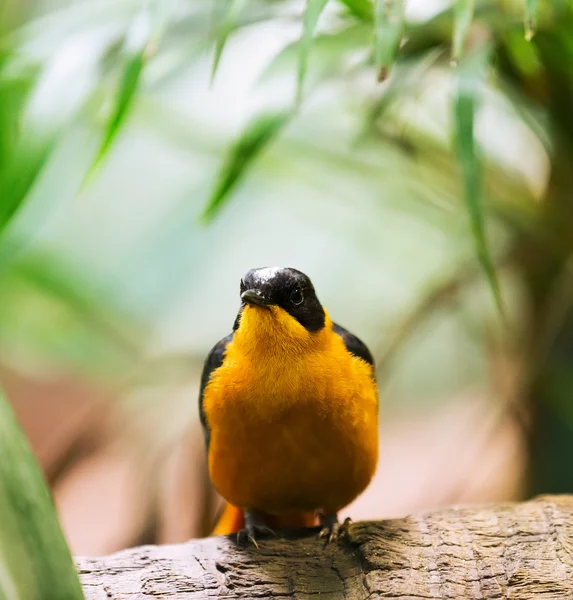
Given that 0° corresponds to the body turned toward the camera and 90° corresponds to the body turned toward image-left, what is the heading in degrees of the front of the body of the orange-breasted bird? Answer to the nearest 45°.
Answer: approximately 0°
